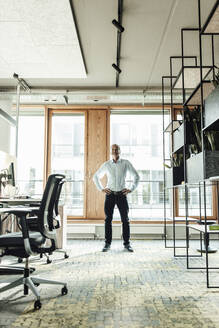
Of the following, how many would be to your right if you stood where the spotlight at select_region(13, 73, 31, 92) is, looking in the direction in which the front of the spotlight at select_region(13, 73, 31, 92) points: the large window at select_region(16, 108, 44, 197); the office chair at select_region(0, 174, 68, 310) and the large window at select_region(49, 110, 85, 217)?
1

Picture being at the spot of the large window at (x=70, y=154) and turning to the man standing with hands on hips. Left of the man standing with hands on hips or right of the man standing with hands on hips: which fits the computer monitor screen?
right

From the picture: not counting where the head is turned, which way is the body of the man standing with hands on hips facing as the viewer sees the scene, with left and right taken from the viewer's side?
facing the viewer

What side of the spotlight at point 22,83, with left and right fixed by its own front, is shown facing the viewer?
right

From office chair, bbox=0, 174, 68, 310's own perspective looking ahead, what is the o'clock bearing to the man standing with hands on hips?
The man standing with hands on hips is roughly at 4 o'clock from the office chair.

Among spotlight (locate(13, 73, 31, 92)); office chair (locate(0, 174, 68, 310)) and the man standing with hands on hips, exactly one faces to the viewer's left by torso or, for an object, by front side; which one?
the office chair

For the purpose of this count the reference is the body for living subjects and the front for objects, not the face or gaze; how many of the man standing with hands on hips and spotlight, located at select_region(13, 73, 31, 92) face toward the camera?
1

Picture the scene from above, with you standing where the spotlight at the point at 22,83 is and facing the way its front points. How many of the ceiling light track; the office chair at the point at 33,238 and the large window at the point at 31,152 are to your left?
1

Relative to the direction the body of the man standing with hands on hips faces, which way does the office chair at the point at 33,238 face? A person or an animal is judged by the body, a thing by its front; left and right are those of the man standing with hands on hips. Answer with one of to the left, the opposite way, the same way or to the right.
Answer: to the right

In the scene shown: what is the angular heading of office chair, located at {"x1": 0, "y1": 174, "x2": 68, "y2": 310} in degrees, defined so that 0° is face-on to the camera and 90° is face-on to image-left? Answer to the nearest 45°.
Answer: approximately 90°
